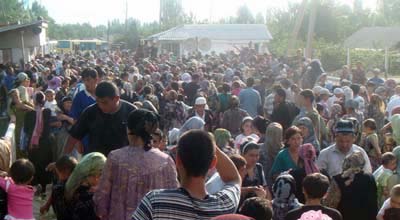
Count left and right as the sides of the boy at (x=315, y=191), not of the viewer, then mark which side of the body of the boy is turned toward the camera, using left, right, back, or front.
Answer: back

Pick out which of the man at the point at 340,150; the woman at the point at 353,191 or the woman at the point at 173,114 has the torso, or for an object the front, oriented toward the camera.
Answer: the man

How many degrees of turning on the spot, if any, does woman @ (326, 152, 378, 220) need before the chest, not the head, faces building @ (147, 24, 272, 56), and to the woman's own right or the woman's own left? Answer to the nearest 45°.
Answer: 0° — they already face it

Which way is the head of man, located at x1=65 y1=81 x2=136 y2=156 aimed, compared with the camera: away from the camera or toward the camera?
toward the camera

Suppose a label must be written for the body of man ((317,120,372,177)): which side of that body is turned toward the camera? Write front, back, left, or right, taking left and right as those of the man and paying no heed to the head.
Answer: front

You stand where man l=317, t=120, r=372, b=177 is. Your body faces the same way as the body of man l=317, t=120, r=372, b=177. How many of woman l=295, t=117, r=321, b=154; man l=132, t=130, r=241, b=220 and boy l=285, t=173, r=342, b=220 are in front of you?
2

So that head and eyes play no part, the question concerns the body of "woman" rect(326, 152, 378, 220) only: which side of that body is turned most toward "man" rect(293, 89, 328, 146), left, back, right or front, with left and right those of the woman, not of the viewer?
front

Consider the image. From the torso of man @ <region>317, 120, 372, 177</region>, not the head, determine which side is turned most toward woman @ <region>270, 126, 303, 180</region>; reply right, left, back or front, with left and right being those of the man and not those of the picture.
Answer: right

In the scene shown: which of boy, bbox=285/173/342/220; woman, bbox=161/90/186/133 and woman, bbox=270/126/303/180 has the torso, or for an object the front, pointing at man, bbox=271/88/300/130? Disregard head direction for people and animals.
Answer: the boy

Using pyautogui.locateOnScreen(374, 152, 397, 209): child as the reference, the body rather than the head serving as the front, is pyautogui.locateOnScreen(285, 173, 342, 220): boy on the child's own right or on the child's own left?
on the child's own right

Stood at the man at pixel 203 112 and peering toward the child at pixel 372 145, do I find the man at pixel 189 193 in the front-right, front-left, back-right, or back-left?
front-right
